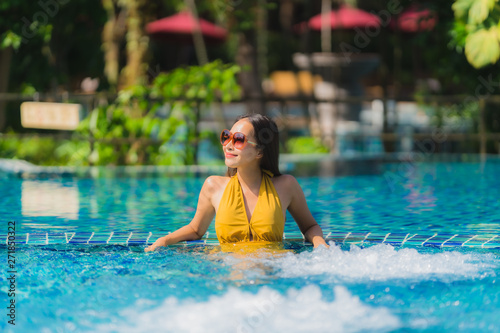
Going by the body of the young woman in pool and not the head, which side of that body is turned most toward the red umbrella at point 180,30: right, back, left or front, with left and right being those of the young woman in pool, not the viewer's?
back

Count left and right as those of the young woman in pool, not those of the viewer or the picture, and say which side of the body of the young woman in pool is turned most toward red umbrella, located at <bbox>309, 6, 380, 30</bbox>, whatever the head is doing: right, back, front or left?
back

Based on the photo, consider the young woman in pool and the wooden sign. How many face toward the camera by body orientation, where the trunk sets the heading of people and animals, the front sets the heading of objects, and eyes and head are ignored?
2

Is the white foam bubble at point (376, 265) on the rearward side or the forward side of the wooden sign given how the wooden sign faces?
on the forward side

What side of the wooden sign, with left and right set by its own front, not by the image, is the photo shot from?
front

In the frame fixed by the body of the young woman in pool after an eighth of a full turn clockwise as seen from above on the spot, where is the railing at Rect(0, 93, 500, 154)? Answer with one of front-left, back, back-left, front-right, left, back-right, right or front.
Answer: back-right

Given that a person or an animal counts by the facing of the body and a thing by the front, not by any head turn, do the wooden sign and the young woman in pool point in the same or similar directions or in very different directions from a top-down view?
same or similar directions

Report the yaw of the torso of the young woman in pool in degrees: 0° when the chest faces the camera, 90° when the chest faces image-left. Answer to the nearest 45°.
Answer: approximately 0°

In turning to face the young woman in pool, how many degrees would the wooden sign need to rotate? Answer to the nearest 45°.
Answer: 0° — it already faces them

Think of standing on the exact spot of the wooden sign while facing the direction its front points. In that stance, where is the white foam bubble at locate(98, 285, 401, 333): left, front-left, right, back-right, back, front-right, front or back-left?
front

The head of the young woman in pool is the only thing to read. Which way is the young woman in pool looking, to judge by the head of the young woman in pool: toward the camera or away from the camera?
toward the camera

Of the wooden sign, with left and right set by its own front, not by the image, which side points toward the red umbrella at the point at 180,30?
back

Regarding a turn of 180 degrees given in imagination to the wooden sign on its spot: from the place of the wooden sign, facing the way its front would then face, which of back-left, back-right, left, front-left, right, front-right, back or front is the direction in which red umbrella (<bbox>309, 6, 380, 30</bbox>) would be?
front-right

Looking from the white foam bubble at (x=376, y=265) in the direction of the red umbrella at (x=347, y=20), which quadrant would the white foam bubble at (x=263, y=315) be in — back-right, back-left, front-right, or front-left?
back-left
